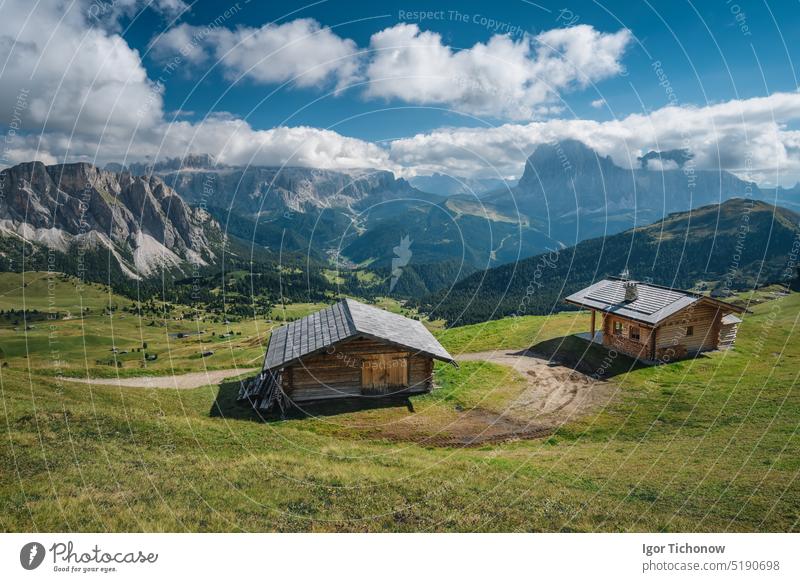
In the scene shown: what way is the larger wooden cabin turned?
toward the camera

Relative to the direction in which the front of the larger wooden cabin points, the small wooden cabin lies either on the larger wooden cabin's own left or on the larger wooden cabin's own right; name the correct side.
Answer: on the larger wooden cabin's own left
